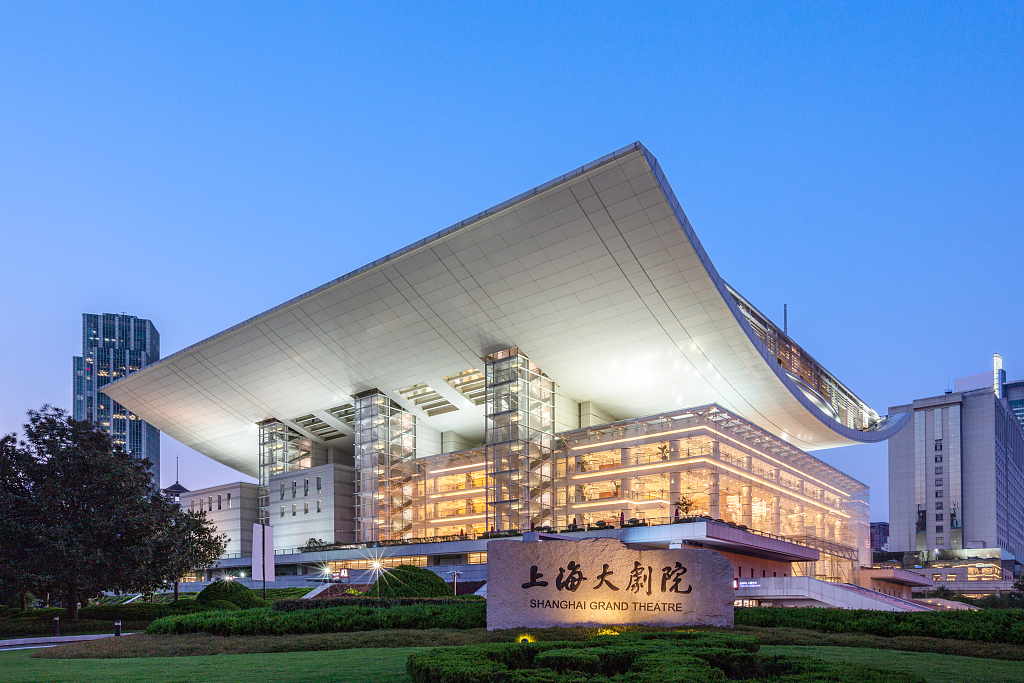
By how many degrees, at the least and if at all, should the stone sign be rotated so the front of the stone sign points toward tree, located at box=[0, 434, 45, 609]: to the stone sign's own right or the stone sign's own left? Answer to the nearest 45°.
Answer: approximately 135° to the stone sign's own right

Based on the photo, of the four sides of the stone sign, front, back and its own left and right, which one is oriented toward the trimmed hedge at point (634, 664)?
front

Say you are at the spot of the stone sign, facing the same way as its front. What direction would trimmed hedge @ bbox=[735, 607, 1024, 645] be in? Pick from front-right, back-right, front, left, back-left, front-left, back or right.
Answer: left

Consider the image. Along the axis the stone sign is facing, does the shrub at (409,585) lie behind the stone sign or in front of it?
behind

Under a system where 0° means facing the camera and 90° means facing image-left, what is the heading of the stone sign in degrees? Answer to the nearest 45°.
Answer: approximately 0°
